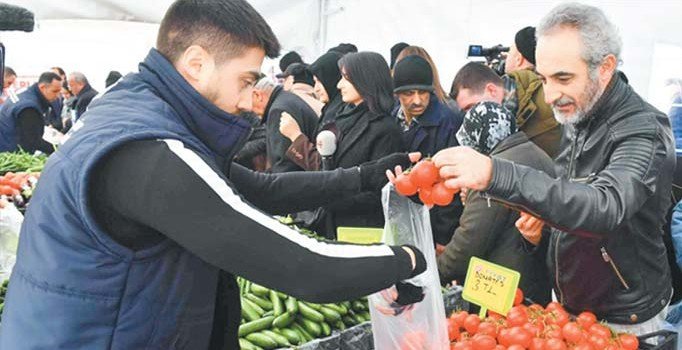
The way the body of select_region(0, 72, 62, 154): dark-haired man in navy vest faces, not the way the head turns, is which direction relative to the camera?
to the viewer's right

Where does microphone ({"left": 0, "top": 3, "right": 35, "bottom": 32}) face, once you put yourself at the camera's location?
facing to the right of the viewer

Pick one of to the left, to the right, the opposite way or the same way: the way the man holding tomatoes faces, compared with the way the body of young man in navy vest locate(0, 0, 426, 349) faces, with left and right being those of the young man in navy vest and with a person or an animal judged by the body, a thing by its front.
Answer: the opposite way

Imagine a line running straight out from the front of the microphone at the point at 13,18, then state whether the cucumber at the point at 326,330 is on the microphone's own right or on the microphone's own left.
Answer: on the microphone's own right

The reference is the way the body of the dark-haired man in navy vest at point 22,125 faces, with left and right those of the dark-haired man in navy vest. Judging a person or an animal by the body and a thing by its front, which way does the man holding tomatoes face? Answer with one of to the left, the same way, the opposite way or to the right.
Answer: the opposite way

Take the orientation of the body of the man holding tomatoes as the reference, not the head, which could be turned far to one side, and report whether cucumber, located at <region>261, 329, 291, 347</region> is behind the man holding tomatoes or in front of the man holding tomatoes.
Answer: in front
